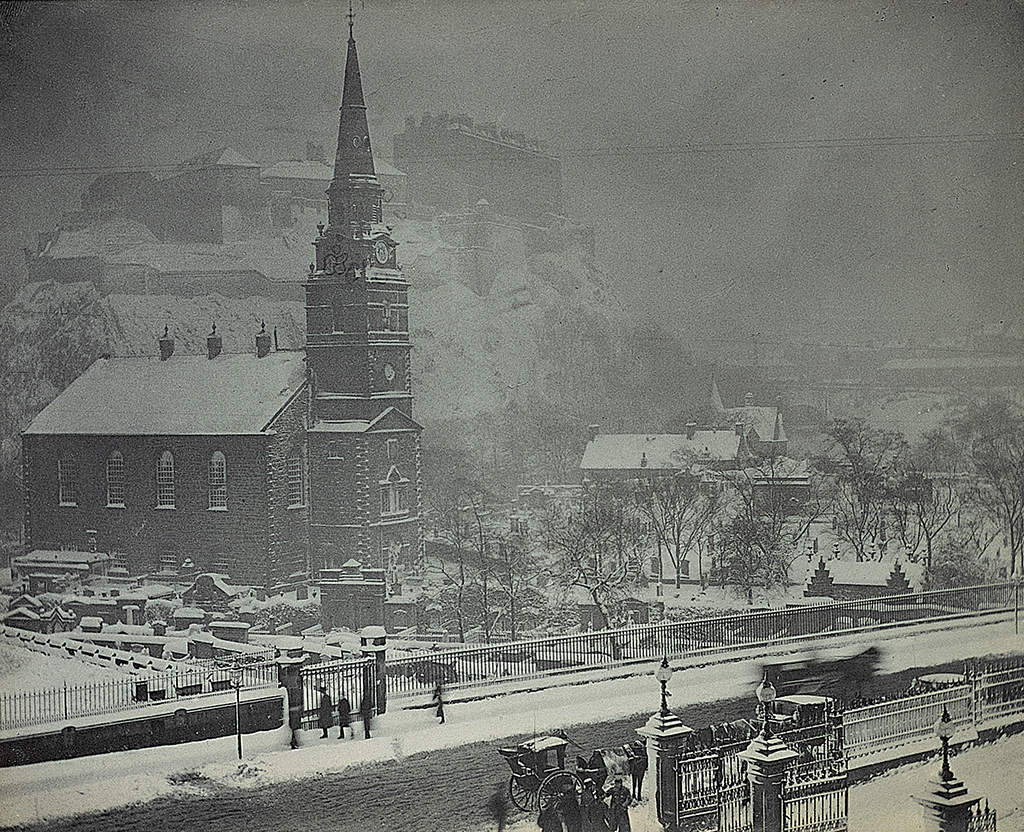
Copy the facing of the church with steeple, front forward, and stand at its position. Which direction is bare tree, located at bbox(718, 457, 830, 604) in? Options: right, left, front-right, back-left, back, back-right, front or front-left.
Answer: front-left

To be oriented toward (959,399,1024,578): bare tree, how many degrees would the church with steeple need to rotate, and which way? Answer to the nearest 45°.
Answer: approximately 45° to its left

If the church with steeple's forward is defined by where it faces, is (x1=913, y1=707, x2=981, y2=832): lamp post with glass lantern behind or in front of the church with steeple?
in front

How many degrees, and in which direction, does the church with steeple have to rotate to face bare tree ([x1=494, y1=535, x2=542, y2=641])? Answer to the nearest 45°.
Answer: approximately 45° to its left

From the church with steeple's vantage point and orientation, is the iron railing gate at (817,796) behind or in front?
in front

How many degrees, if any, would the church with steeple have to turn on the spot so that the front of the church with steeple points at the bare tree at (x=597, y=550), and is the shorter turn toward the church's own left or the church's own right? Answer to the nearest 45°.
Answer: approximately 45° to the church's own left
